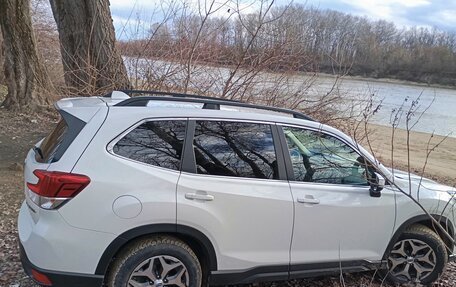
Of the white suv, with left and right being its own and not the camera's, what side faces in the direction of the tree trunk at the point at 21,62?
left

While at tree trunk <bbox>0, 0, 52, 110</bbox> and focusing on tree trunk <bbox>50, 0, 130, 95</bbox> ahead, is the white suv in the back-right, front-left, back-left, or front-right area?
front-right

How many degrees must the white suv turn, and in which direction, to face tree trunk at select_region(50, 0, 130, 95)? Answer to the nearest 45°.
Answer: approximately 90° to its left

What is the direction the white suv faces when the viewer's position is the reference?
facing away from the viewer and to the right of the viewer

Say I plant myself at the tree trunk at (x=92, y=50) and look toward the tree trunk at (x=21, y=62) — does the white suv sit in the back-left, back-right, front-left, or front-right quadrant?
back-left
